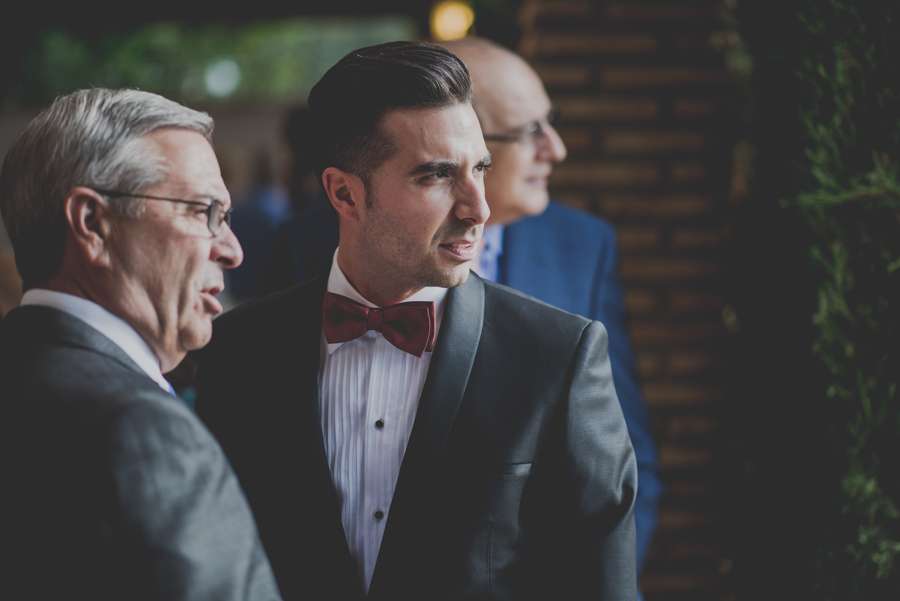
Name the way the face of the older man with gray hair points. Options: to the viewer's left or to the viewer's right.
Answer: to the viewer's right

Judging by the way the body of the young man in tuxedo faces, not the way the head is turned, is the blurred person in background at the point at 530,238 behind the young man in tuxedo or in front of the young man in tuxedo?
behind

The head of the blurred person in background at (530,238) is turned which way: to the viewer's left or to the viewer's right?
to the viewer's right

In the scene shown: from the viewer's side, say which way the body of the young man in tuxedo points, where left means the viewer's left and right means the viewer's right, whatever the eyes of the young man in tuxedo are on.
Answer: facing the viewer

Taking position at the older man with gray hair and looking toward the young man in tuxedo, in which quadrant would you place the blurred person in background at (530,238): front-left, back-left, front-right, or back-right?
front-left

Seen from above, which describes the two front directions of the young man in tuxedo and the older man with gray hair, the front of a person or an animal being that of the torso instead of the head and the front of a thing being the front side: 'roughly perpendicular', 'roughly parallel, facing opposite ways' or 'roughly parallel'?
roughly perpendicular

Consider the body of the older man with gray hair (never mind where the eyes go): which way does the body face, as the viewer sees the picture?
to the viewer's right

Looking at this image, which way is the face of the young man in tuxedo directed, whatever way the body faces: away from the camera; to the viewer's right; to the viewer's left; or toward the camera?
to the viewer's right

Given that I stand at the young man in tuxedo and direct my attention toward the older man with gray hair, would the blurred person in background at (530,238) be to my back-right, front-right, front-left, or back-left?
back-right
